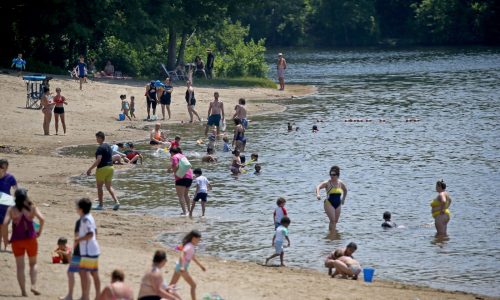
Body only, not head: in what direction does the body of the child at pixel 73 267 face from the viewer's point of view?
to the viewer's left

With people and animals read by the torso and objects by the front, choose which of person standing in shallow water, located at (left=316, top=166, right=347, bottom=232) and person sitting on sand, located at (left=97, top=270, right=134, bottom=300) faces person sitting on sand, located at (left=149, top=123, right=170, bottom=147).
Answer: person sitting on sand, located at (left=97, top=270, right=134, bottom=300)

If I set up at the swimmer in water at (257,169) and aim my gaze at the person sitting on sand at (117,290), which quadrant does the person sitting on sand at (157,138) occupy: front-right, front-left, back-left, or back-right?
back-right

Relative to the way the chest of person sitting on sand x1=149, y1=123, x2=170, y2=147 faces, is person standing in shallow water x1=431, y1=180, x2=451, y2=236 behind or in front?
in front

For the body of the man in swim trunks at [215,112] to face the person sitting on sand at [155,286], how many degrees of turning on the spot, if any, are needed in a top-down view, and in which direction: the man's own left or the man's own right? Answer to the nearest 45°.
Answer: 0° — they already face them

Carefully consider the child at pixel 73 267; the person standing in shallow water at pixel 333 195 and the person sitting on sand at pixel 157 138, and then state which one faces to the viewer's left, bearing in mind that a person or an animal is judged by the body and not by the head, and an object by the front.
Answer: the child

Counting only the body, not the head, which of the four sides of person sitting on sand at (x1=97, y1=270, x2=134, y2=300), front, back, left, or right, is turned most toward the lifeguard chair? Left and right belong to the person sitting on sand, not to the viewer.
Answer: front

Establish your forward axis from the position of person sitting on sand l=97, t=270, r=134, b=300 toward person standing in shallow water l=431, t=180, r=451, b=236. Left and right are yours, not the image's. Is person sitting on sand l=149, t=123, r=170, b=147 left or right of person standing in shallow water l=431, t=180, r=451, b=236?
left
